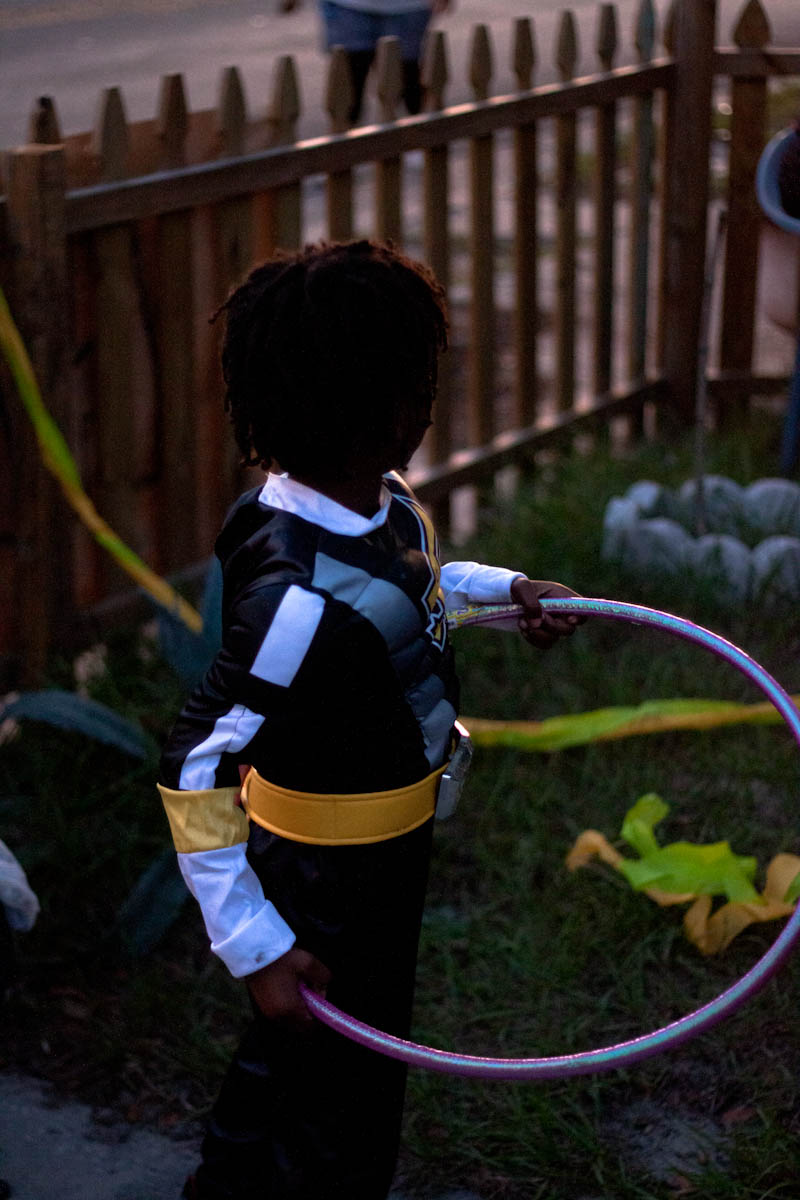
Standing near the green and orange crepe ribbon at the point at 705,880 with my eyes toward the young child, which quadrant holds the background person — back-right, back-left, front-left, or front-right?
back-right

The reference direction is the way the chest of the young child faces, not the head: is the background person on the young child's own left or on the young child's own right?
on the young child's own left

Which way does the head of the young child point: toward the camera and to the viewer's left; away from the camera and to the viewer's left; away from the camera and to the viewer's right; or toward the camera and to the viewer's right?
away from the camera and to the viewer's right

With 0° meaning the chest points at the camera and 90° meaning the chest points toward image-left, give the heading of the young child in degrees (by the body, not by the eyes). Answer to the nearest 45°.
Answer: approximately 270°
